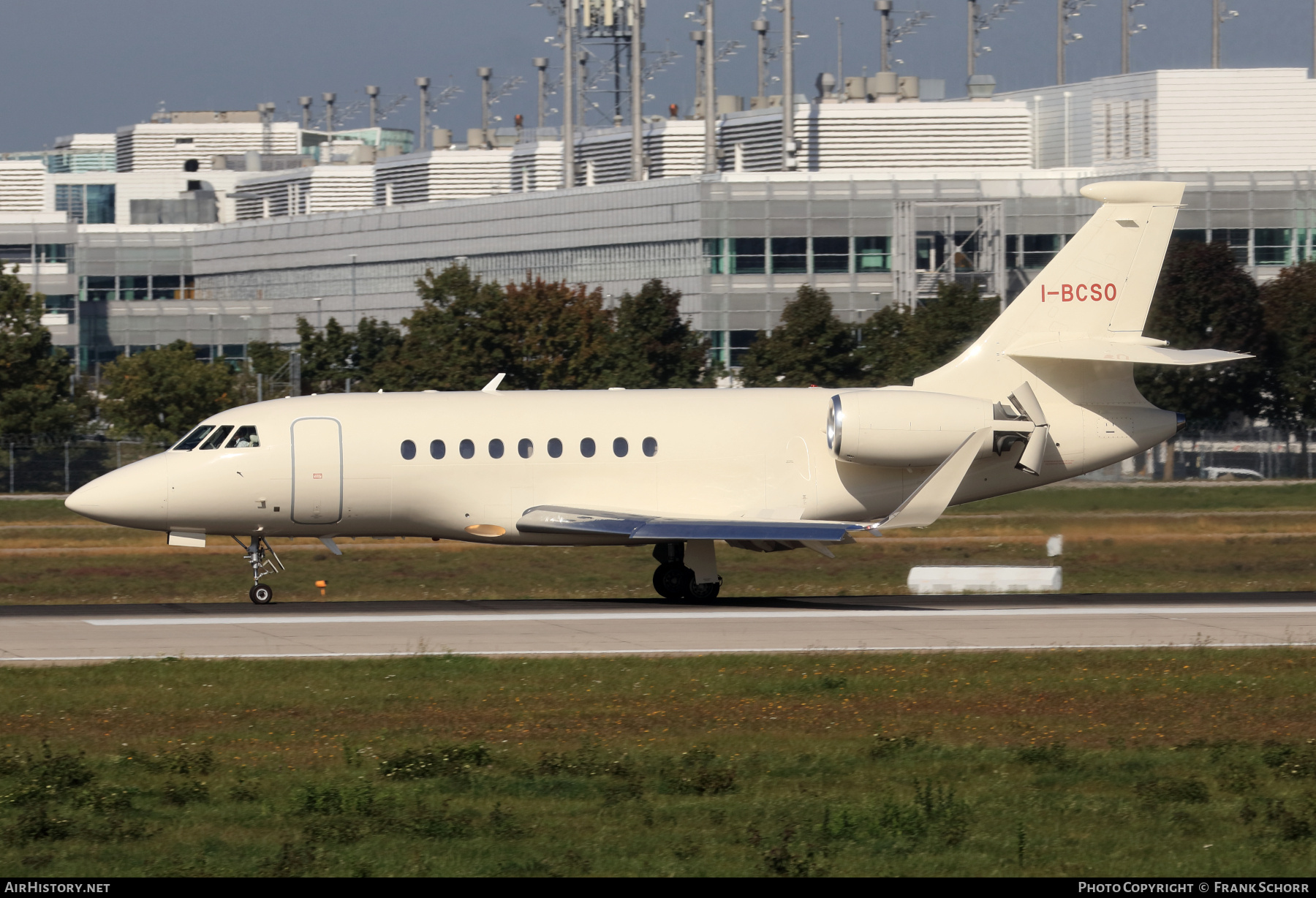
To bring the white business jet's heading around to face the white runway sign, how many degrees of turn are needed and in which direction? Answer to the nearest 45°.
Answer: approximately 135° to its right

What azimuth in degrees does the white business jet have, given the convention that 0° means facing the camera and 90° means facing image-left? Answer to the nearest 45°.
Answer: approximately 90°
